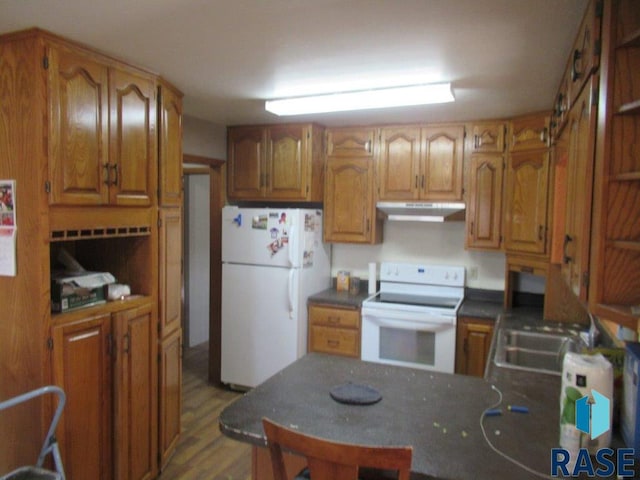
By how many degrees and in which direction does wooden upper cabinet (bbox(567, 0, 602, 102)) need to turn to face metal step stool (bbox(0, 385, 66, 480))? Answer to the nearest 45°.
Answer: approximately 45° to its left

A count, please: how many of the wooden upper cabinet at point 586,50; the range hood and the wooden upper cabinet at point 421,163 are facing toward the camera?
2

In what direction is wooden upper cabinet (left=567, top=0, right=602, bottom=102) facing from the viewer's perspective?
to the viewer's left

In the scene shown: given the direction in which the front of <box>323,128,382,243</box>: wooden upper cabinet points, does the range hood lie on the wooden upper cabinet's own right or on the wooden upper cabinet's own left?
on the wooden upper cabinet's own left

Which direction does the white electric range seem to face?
toward the camera

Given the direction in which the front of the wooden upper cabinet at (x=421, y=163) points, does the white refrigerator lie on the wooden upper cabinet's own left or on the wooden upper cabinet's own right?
on the wooden upper cabinet's own right

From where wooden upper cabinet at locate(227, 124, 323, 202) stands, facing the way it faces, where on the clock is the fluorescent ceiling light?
The fluorescent ceiling light is roughly at 11 o'clock from the wooden upper cabinet.

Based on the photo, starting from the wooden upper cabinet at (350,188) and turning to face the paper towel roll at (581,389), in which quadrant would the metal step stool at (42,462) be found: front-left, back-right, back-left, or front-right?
front-right

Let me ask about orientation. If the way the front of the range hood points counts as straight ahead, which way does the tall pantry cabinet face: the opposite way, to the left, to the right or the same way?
to the left

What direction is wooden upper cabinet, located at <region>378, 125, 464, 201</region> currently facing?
toward the camera

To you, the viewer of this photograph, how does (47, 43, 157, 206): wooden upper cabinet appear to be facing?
facing the viewer and to the right of the viewer

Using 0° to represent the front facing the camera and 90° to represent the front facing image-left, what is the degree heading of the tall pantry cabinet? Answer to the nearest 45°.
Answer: approximately 315°

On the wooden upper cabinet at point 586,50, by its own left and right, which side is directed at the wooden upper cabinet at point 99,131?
front

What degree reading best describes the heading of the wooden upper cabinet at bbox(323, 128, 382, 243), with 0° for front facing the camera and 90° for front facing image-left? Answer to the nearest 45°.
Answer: approximately 0°
